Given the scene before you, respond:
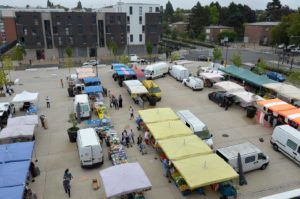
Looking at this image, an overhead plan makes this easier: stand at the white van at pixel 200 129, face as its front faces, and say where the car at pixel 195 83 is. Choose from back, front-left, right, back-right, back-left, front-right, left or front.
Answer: back-left

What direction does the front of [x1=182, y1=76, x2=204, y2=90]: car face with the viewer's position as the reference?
facing away from the viewer and to the left of the viewer

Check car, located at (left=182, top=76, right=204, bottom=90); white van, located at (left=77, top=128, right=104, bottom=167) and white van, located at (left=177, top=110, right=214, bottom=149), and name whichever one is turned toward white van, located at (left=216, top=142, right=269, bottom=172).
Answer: white van, located at (left=177, top=110, right=214, bottom=149)

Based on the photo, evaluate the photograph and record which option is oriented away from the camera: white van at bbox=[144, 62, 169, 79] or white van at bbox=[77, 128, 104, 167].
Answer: white van at bbox=[77, 128, 104, 167]

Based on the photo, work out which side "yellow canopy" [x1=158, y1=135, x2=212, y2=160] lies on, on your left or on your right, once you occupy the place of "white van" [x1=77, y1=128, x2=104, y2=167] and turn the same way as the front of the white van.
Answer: on your right

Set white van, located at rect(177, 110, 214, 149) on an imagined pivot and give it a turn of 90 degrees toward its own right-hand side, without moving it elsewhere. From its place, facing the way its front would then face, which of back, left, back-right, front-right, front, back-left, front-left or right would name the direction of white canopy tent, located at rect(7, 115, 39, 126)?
front-right

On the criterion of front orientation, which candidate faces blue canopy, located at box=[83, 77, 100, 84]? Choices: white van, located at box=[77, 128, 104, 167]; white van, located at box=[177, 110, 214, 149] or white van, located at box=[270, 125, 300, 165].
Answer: white van, located at box=[77, 128, 104, 167]

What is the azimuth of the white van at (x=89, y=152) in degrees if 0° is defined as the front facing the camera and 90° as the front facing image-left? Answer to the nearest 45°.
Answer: approximately 180°

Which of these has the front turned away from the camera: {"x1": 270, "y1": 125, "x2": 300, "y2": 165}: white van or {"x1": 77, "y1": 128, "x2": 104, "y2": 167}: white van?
{"x1": 77, "y1": 128, "x2": 104, "y2": 167}: white van
